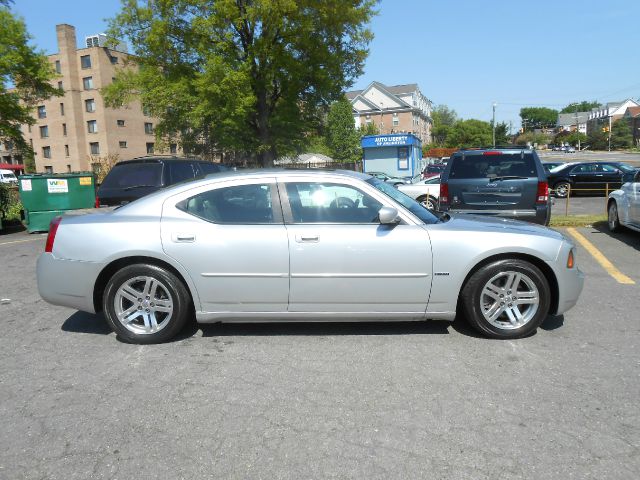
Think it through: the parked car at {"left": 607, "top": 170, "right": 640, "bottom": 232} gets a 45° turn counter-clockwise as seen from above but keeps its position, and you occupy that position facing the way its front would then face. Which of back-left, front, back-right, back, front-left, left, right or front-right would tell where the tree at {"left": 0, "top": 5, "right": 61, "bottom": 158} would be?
front

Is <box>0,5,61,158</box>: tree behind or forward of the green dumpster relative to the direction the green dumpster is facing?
behind

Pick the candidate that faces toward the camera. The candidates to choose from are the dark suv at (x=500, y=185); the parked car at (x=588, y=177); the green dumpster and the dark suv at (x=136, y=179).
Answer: the green dumpster

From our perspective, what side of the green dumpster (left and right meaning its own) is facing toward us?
front

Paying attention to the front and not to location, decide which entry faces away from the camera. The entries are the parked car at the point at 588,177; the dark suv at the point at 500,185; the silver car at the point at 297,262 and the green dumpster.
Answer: the dark suv

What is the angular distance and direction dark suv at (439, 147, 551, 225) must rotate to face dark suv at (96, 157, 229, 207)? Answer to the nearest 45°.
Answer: approximately 90° to its left

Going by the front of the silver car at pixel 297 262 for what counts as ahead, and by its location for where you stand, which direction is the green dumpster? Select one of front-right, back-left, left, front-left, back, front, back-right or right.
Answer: back-left

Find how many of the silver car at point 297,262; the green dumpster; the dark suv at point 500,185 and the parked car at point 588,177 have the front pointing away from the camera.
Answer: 1

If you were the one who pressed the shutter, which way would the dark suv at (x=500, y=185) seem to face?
facing away from the viewer

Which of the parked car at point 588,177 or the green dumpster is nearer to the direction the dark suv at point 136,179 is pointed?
the parked car

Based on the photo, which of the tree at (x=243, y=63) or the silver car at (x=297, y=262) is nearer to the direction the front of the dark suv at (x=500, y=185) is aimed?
the tree

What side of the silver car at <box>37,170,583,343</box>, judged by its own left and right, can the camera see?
right

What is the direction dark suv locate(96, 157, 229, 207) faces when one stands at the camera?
facing away from the viewer and to the right of the viewer
